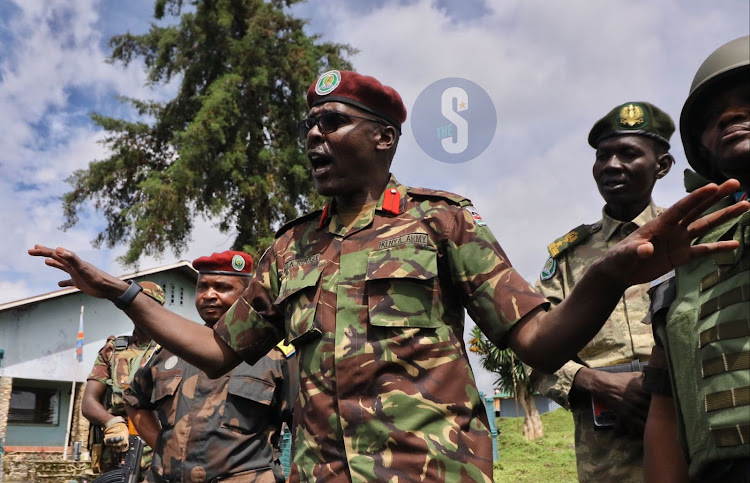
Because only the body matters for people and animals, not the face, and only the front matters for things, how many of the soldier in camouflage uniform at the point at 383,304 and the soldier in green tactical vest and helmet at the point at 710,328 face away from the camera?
0

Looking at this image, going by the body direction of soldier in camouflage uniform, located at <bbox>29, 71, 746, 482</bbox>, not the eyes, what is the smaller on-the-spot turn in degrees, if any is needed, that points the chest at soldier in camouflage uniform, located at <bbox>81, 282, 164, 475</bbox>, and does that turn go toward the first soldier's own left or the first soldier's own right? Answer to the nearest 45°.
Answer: approximately 90° to the first soldier's own right

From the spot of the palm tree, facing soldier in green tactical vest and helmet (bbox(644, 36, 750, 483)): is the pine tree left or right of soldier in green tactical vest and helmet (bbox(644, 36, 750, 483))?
right

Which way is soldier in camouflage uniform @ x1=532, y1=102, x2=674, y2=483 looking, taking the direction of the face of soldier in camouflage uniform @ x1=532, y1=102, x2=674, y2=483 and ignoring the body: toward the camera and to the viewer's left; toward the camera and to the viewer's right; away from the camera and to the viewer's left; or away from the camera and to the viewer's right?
toward the camera and to the viewer's left

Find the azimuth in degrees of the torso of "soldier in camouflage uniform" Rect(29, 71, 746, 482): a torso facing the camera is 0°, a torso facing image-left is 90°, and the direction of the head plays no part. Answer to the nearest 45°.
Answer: approximately 45°

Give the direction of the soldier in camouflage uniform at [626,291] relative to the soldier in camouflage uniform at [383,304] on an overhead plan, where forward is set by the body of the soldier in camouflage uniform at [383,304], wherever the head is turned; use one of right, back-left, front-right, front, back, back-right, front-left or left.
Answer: back

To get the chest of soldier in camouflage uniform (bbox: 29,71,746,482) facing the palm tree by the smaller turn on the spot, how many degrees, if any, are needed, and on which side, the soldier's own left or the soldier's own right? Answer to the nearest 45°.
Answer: approximately 135° to the soldier's own right
